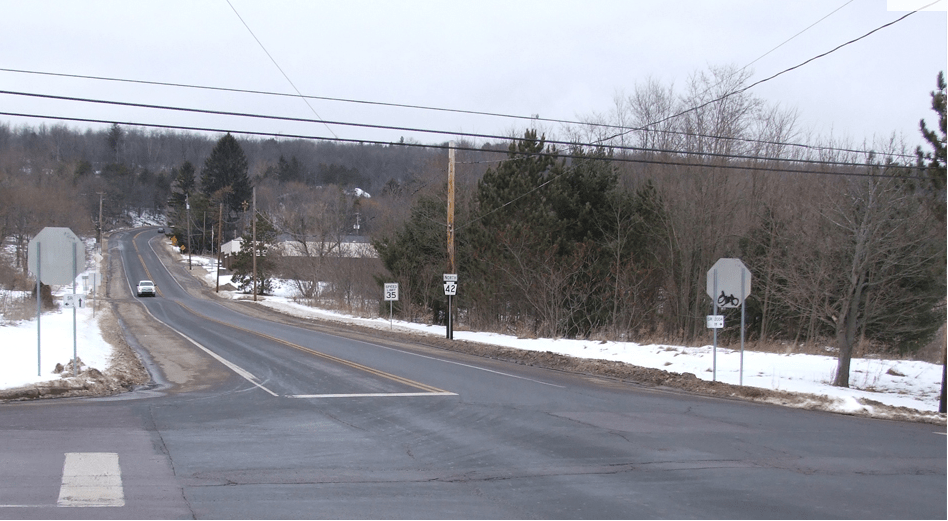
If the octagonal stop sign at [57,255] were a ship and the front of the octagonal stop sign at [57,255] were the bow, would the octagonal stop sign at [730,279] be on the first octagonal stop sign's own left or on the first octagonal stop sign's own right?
on the first octagonal stop sign's own right

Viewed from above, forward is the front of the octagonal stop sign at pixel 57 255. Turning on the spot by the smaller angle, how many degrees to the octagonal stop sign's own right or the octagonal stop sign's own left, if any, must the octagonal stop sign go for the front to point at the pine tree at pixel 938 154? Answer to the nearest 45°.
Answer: approximately 135° to the octagonal stop sign's own right

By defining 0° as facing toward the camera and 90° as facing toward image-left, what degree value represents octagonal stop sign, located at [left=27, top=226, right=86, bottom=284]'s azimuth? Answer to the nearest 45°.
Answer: approximately 180°

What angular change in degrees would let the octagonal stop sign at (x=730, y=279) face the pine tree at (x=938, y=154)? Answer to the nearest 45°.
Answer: approximately 90° to its right

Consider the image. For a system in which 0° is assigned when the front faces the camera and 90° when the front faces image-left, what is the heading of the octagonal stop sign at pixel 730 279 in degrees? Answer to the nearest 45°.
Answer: approximately 180°

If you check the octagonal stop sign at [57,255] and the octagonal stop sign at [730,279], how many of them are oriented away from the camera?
2
